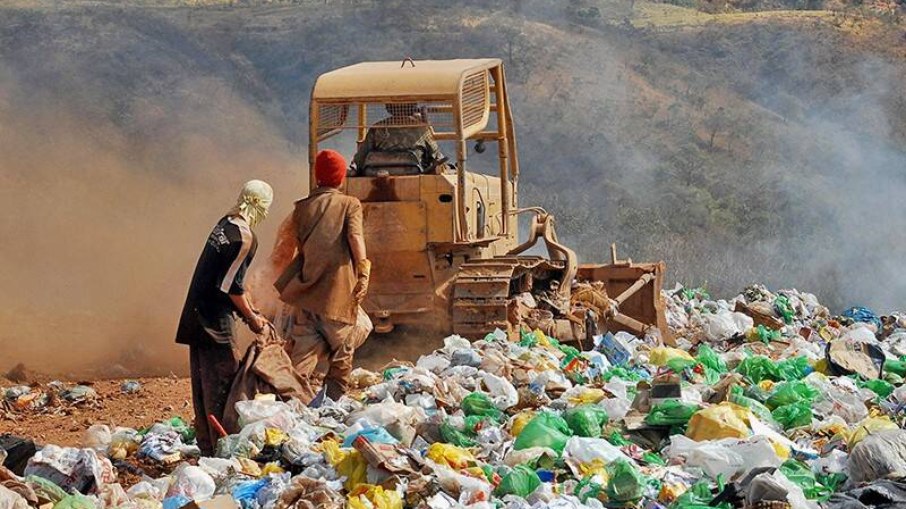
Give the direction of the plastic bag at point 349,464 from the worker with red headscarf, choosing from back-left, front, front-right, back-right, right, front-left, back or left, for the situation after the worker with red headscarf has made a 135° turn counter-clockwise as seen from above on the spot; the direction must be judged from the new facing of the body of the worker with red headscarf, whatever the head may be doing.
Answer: front-left

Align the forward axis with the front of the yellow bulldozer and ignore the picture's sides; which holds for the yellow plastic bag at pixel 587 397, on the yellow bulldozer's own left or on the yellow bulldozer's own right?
on the yellow bulldozer's own right

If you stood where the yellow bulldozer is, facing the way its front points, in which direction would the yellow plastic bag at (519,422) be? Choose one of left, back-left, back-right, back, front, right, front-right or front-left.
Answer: back-right

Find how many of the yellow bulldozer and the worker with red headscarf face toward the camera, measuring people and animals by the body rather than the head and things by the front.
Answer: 0

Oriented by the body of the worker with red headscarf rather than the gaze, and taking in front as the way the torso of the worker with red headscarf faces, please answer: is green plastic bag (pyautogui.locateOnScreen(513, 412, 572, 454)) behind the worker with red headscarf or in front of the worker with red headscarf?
behind

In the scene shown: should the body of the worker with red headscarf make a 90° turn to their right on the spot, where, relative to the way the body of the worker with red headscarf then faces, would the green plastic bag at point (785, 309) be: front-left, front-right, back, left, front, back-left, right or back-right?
front-left

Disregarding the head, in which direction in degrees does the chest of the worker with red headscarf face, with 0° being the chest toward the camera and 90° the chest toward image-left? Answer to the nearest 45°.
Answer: approximately 180°

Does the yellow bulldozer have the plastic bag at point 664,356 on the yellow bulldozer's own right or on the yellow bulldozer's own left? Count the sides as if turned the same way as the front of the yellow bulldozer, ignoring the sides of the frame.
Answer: on the yellow bulldozer's own right

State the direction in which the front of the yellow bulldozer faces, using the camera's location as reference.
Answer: facing away from the viewer and to the right of the viewer

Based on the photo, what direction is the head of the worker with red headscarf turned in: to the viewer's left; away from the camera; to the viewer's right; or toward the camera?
away from the camera

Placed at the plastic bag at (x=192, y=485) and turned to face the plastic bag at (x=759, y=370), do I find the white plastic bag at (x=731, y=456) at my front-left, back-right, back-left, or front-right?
front-right

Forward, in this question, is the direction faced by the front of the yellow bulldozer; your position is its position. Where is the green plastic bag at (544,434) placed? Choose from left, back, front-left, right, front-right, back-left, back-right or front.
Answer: back-right
